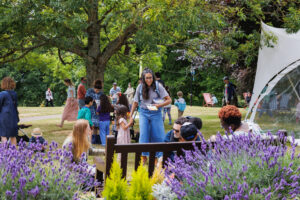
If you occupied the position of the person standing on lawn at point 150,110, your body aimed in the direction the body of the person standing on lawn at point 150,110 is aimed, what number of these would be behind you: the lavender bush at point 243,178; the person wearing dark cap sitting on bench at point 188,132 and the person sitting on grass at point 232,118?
0

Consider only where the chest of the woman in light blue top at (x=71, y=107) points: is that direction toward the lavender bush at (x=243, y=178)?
no

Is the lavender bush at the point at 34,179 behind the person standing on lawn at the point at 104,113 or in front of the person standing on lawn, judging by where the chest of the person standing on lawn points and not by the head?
behind

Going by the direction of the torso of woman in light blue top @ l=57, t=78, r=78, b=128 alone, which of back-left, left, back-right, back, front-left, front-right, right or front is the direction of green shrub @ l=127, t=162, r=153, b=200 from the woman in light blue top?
left

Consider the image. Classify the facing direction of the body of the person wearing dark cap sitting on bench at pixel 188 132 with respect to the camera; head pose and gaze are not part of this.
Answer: away from the camera

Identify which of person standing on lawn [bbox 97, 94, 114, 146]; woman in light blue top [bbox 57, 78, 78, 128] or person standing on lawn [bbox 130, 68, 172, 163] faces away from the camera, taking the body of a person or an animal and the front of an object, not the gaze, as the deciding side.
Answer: person standing on lawn [bbox 97, 94, 114, 146]

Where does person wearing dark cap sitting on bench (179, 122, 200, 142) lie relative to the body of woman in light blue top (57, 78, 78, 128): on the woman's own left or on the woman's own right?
on the woman's own left

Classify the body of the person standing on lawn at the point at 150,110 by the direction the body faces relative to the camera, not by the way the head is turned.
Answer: toward the camera

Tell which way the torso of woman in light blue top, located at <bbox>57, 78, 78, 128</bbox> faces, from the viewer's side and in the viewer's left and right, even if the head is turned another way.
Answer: facing to the left of the viewer

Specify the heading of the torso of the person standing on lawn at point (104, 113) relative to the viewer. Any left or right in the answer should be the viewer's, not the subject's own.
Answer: facing away from the viewer
